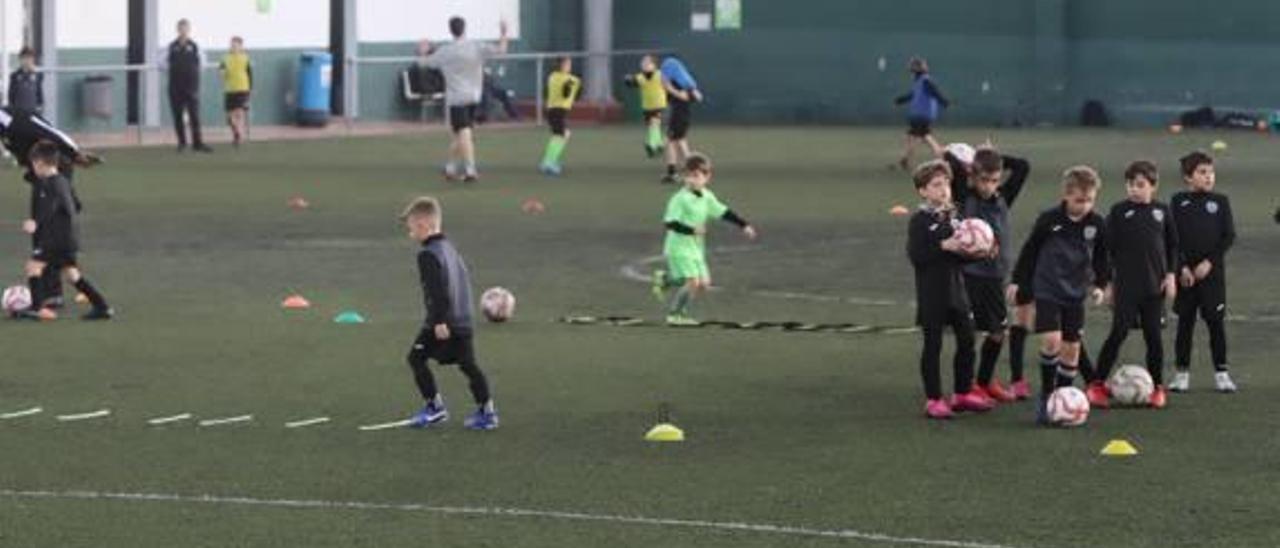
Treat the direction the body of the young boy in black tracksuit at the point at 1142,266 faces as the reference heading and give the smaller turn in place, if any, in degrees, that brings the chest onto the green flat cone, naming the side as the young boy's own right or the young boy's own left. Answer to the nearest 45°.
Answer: approximately 135° to the young boy's own right

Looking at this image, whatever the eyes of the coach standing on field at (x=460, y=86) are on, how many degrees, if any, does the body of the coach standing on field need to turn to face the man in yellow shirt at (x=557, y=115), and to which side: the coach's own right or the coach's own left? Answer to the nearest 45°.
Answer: approximately 45° to the coach's own right

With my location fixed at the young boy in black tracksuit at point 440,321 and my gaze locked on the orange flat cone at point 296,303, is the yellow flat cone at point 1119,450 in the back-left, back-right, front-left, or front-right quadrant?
back-right

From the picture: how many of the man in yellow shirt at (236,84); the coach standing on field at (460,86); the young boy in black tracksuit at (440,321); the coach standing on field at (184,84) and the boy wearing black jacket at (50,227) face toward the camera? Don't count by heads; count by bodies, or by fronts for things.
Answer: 2

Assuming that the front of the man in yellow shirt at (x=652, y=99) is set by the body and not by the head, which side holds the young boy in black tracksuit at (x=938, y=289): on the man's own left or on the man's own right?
on the man's own left

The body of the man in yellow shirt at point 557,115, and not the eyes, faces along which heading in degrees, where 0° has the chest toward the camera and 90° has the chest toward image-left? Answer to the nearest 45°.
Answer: approximately 315°

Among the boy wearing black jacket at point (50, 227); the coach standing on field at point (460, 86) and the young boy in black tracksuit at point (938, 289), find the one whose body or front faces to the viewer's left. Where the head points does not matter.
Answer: the boy wearing black jacket

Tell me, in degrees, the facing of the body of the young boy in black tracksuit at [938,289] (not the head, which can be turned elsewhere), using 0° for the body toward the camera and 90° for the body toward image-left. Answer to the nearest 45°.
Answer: approximately 315°

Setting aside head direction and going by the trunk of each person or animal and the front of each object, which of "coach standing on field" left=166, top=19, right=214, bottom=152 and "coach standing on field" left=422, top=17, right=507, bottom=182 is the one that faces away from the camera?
"coach standing on field" left=422, top=17, right=507, bottom=182

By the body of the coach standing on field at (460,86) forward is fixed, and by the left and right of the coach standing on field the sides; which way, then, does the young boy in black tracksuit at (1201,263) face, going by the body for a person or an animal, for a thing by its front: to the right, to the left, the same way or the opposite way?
the opposite way

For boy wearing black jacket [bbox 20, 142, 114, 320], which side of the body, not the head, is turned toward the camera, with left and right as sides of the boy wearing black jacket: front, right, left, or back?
left

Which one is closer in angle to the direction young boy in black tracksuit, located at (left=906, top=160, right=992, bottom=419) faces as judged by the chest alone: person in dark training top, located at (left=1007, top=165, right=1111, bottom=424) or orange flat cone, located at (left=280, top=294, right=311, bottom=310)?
the person in dark training top
